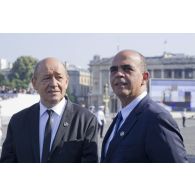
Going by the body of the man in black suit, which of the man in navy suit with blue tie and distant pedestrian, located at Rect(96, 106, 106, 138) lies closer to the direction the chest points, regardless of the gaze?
the man in navy suit with blue tie

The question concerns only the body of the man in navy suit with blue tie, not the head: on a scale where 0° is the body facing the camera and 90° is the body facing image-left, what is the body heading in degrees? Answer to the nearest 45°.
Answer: approximately 45°

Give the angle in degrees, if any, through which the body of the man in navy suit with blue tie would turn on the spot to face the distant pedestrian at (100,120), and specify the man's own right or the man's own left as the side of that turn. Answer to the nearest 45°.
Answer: approximately 135° to the man's own right

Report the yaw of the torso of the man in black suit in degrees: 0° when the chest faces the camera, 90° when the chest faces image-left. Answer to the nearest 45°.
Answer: approximately 0°

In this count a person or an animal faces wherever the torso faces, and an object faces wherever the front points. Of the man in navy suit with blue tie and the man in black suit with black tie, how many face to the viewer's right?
0

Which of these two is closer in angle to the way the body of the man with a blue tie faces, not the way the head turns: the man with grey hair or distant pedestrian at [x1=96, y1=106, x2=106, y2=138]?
the man with grey hair

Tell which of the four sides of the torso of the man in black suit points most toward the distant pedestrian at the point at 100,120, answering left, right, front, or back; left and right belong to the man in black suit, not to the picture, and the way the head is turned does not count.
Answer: back
